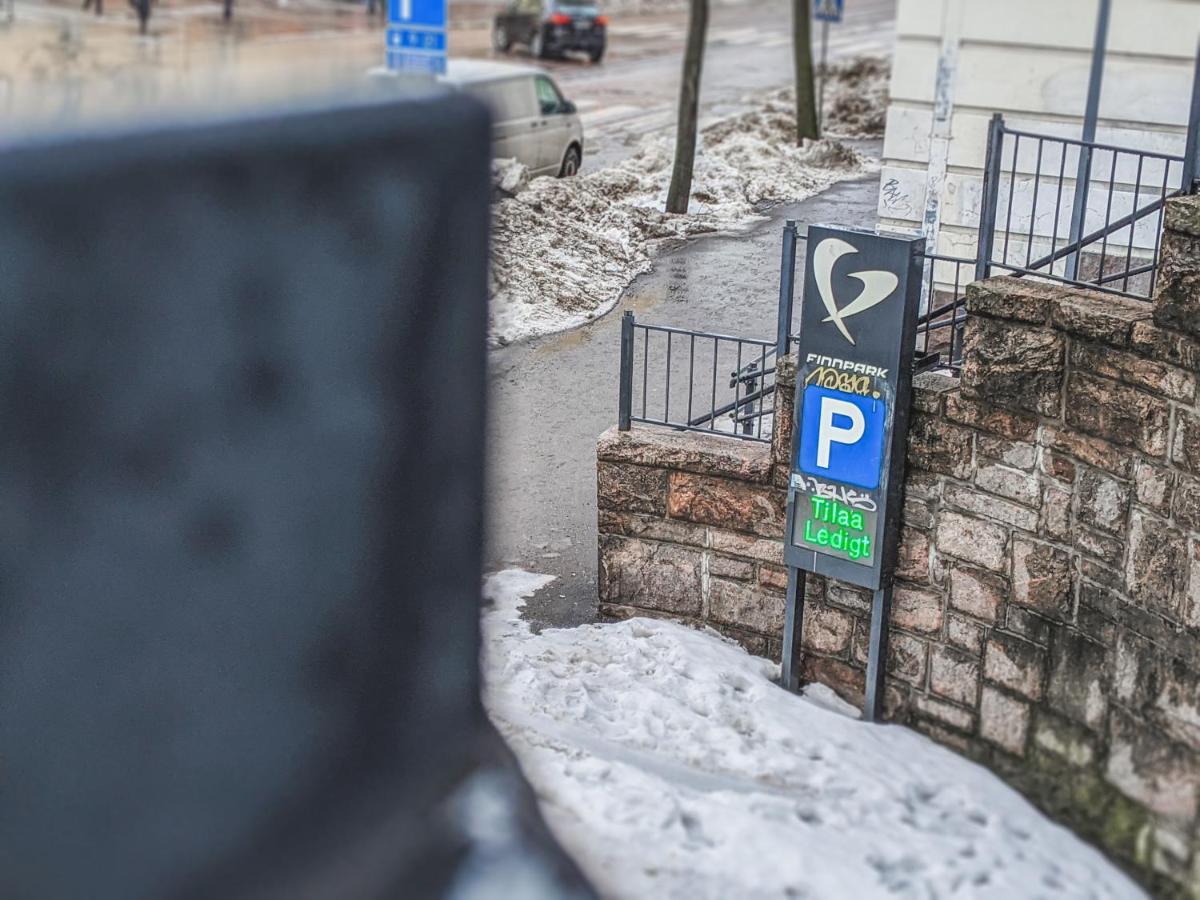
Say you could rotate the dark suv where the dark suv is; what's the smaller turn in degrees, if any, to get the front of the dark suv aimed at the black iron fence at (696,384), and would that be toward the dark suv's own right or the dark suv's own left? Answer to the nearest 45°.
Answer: approximately 135° to the dark suv's own left

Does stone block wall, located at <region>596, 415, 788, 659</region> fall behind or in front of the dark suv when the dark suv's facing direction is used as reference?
behind

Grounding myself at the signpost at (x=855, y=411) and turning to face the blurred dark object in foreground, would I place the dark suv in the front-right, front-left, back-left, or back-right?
back-right

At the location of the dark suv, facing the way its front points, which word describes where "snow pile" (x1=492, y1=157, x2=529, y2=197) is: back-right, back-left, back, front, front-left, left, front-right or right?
back-left

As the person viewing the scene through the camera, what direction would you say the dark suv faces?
facing away from the viewer and to the left of the viewer

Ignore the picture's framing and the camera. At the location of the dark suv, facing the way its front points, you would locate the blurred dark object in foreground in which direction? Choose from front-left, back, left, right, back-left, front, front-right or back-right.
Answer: back-left

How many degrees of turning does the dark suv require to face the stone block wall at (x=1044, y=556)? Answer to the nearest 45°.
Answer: approximately 135° to its left

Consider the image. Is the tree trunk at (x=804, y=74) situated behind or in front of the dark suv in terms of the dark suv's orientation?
behind
